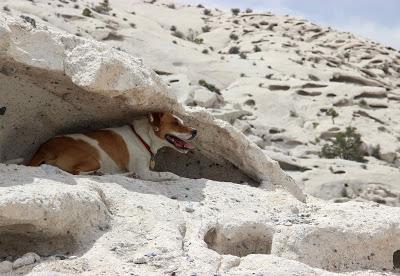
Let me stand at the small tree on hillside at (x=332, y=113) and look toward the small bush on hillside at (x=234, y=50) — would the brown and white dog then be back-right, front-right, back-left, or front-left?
back-left

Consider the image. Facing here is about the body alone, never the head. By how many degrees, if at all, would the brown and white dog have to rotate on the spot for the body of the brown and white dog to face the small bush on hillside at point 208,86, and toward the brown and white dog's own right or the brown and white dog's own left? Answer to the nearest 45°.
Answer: approximately 90° to the brown and white dog's own left

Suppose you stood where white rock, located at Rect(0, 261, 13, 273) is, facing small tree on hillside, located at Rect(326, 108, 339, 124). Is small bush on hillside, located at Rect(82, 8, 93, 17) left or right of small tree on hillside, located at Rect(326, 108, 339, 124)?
left

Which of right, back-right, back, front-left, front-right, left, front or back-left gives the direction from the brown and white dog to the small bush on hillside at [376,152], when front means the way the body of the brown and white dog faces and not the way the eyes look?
front-left

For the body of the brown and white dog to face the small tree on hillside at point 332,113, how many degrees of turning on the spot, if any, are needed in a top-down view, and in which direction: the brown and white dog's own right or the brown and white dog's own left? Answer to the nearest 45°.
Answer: approximately 45° to the brown and white dog's own left

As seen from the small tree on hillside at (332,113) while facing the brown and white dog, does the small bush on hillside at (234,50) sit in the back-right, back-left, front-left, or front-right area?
back-right

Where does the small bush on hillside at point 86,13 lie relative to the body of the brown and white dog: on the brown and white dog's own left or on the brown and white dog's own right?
on the brown and white dog's own left

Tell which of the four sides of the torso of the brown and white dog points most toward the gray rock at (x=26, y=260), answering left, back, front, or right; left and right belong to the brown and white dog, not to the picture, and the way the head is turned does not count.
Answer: right

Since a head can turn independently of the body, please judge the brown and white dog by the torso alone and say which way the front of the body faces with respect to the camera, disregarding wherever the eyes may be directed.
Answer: to the viewer's right

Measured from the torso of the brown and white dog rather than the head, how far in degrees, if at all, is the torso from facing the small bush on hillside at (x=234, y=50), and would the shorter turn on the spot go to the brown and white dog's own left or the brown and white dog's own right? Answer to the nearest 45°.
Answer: approximately 90° to the brown and white dog's own left

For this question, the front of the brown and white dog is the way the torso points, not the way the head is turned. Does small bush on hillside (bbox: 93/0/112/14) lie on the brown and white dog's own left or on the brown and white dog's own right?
on the brown and white dog's own left

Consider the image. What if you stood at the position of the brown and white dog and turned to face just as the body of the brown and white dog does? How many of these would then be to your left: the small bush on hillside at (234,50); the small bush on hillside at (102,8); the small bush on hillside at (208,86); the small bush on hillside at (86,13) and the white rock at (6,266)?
4
